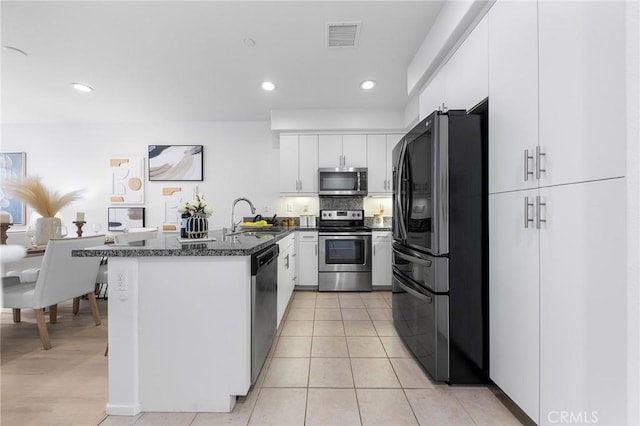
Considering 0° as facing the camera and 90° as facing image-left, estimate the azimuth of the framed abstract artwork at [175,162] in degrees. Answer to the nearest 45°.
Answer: approximately 0°

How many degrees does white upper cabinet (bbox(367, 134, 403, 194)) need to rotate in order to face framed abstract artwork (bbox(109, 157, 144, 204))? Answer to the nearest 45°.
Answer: approximately 90° to its right

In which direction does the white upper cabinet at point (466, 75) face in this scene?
to the viewer's left

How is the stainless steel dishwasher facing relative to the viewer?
to the viewer's right

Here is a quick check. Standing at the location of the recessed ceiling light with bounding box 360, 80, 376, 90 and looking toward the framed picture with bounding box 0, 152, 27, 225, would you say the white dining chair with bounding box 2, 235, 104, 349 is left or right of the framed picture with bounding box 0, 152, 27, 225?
left

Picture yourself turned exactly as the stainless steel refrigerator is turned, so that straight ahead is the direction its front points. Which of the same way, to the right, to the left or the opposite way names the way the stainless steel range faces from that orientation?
to the left

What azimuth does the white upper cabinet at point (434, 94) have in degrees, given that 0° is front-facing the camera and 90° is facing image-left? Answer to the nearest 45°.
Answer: approximately 90°

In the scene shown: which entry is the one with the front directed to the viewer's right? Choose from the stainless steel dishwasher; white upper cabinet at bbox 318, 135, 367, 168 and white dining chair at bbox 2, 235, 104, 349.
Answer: the stainless steel dishwasher

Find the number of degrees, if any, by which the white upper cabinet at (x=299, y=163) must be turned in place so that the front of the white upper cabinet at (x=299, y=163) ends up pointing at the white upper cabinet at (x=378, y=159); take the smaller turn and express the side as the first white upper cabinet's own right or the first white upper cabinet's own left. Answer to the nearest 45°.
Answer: approximately 90° to the first white upper cabinet's own left
